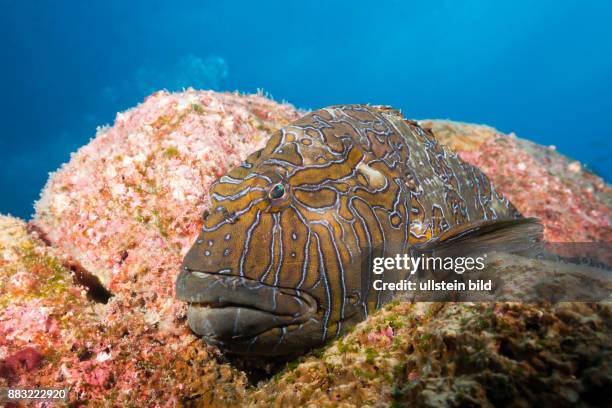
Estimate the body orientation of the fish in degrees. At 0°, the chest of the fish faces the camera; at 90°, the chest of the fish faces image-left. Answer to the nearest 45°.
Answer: approximately 45°
